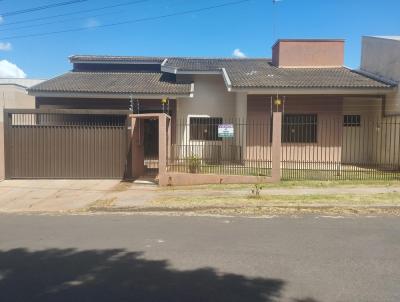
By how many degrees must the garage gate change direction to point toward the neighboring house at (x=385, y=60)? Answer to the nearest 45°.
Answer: approximately 90° to its left

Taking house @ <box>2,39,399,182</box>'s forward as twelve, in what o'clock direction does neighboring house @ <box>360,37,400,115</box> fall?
The neighboring house is roughly at 9 o'clock from the house.

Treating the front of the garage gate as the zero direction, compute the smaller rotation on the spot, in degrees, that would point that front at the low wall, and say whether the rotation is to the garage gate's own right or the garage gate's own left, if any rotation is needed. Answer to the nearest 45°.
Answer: approximately 45° to the garage gate's own left

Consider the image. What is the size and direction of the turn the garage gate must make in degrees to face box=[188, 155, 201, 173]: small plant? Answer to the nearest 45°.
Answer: approximately 45° to its left

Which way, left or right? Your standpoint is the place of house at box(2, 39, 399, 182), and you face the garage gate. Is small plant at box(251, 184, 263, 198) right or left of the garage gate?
left

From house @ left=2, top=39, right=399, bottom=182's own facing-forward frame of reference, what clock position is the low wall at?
The low wall is roughly at 1 o'clock from the house.

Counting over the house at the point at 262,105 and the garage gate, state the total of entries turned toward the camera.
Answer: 2

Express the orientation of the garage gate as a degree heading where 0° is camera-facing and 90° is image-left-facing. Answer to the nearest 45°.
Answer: approximately 0°
